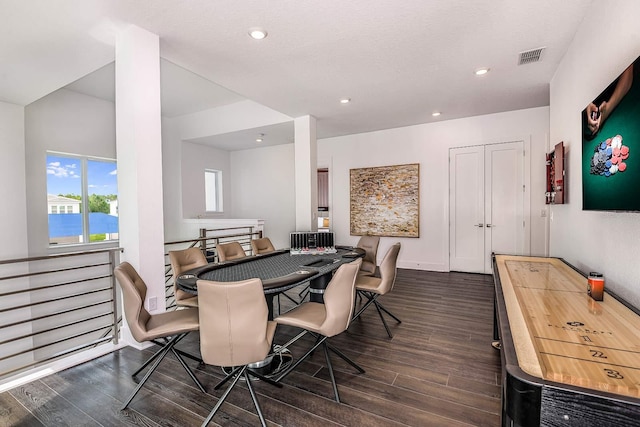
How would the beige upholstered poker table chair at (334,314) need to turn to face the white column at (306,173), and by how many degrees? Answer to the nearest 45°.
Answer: approximately 45° to its right

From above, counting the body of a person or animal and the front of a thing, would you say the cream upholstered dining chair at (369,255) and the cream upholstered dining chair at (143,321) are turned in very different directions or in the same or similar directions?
very different directions

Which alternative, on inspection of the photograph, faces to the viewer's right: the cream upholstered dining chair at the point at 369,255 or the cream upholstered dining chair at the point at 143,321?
the cream upholstered dining chair at the point at 143,321

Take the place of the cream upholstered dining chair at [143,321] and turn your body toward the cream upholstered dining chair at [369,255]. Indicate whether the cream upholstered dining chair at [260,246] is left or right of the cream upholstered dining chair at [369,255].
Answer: left

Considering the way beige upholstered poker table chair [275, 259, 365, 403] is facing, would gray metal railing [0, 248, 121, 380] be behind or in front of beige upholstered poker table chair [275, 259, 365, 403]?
in front

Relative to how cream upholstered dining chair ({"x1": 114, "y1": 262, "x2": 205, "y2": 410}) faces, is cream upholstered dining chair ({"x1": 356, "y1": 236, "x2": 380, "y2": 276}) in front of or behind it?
in front

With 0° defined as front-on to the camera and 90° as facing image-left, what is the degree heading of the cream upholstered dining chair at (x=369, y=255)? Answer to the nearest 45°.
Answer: approximately 45°

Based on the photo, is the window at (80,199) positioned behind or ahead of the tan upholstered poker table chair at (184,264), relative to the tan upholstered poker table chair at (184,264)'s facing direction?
behind

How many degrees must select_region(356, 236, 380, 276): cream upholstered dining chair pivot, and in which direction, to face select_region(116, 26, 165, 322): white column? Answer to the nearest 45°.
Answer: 0° — it already faces it

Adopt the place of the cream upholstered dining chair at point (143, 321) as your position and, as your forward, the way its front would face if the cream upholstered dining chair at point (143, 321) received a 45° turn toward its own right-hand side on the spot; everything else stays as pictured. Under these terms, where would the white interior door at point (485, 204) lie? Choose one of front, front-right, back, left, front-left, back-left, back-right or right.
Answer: front-left

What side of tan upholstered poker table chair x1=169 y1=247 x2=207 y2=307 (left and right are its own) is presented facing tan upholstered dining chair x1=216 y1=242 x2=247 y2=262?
left

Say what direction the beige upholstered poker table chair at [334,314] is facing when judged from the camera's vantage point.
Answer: facing away from the viewer and to the left of the viewer

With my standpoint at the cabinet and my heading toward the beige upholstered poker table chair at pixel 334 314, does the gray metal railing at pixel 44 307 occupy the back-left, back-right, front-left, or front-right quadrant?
front-right

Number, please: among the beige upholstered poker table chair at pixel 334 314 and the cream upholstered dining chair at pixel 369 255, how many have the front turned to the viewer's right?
0

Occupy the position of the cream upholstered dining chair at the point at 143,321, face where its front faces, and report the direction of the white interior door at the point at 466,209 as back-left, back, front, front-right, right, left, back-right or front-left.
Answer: front
